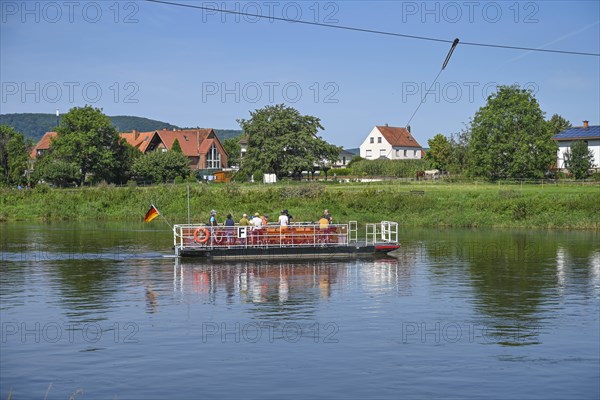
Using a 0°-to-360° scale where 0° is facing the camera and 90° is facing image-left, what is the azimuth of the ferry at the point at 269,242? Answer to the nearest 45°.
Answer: approximately 270°
